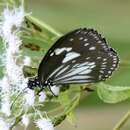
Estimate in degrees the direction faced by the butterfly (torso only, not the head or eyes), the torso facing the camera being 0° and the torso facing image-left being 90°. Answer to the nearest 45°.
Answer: approximately 90°
